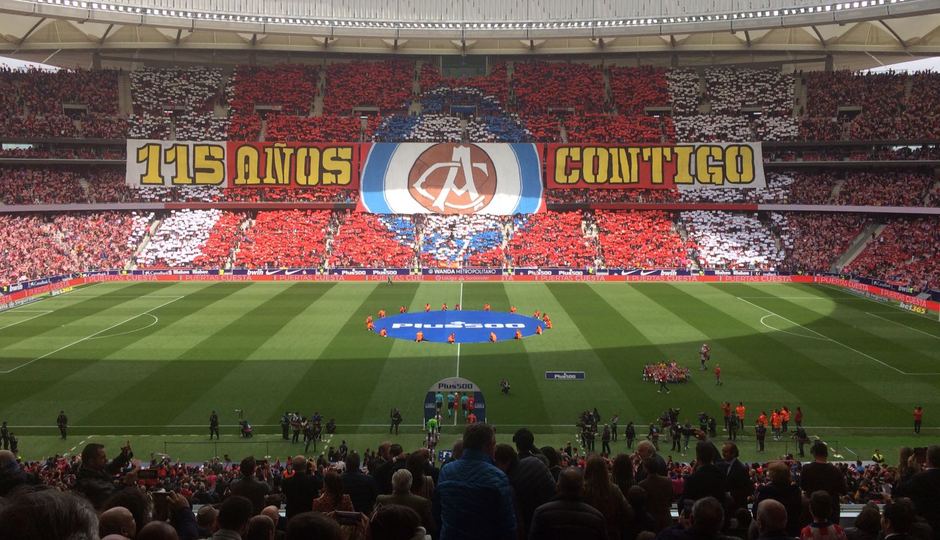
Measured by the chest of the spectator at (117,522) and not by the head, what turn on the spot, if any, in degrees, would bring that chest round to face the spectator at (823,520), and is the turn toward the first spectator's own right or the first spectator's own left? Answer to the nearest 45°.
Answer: approximately 90° to the first spectator's own right

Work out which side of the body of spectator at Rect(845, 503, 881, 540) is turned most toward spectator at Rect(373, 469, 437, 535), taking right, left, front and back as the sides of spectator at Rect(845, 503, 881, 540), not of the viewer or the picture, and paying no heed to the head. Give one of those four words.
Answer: left

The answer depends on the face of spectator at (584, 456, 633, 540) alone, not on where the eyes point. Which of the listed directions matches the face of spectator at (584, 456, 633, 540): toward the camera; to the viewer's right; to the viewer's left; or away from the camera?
away from the camera

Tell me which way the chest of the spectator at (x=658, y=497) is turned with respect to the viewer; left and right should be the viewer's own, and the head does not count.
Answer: facing away from the viewer

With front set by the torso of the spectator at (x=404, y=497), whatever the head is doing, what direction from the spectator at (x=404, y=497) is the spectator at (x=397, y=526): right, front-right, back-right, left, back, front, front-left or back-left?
back

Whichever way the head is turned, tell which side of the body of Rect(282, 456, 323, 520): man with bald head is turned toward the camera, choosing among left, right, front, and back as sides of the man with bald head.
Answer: back

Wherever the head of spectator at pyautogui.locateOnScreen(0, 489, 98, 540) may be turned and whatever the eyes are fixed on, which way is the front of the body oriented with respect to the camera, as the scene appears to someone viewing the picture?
away from the camera

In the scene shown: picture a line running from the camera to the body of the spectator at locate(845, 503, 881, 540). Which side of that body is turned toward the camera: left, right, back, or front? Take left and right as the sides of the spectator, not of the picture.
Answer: back

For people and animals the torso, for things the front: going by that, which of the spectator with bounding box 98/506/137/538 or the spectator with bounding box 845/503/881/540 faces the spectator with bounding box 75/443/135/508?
the spectator with bounding box 98/506/137/538

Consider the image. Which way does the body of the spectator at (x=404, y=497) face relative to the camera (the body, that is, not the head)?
away from the camera

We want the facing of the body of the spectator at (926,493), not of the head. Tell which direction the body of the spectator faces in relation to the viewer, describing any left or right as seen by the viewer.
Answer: facing away from the viewer

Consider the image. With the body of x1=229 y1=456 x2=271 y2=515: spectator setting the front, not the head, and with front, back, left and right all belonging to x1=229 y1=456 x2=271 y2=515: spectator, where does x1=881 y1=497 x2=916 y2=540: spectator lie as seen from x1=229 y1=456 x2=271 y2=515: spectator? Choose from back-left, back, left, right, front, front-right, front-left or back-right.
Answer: back-right
